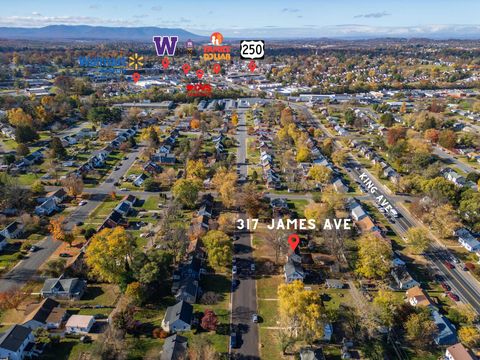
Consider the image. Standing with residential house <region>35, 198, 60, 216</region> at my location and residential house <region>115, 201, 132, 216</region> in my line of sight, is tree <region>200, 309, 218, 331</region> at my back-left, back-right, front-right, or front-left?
front-right

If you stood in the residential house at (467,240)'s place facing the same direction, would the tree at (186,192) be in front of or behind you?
in front

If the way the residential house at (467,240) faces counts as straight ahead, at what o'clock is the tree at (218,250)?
The tree is roughly at 12 o'clock from the residential house.

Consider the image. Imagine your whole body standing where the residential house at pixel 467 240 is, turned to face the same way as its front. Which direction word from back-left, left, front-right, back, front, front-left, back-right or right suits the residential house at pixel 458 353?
front-left

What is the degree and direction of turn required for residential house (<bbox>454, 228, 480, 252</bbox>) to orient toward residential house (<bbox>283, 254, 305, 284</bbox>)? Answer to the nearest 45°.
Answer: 0° — it already faces it

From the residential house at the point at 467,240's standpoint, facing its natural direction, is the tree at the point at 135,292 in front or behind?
in front

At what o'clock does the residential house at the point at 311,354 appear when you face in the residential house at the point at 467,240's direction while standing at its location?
the residential house at the point at 311,354 is roughly at 11 o'clock from the residential house at the point at 467,240.

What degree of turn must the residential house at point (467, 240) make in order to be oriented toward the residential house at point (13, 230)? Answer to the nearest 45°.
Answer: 0° — it already faces it

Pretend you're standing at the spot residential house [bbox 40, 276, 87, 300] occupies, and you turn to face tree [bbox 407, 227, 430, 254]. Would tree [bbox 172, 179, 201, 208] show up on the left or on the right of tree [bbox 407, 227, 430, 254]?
left

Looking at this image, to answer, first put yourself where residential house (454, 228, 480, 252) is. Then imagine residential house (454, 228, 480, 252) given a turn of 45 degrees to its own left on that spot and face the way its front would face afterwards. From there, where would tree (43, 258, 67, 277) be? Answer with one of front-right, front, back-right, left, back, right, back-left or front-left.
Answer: front-right

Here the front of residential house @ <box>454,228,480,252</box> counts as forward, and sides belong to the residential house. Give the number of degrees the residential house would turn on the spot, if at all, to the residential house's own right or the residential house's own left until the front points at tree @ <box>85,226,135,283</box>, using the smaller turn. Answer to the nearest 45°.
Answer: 0° — it already faces it

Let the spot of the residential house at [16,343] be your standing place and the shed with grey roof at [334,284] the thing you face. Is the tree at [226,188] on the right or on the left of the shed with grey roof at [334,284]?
left

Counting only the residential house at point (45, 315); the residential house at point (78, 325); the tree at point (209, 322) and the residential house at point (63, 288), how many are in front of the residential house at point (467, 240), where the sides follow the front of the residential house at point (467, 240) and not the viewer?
4

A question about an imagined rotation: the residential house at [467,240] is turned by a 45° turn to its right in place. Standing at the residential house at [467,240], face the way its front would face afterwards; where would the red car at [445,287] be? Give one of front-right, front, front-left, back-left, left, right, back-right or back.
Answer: left

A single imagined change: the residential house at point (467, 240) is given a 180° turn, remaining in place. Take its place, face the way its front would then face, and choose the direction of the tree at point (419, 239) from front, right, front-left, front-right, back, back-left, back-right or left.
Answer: back

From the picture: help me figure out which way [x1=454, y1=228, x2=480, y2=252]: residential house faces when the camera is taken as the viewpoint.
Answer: facing the viewer and to the left of the viewer

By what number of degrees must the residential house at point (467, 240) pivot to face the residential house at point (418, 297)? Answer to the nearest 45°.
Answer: approximately 45° to its left
